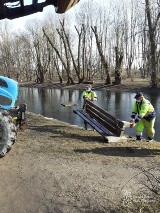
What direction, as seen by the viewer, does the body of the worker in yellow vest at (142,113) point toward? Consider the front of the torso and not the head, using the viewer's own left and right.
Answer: facing the viewer and to the left of the viewer
